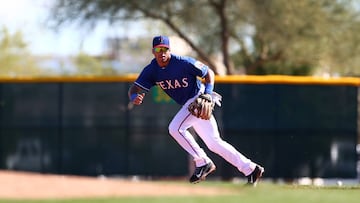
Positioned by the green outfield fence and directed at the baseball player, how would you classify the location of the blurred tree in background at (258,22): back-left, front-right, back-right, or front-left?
back-left

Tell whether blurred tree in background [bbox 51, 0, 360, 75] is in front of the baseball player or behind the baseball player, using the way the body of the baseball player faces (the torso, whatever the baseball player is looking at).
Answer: behind

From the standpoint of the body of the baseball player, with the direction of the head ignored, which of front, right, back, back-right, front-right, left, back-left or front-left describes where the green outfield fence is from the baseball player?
back-right

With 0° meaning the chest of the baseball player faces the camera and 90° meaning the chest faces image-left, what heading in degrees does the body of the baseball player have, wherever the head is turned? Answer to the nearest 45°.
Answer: approximately 45°

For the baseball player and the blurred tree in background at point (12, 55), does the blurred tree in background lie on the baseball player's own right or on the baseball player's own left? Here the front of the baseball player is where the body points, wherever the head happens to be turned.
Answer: on the baseball player's own right
